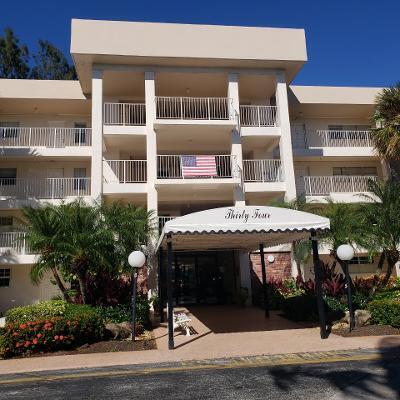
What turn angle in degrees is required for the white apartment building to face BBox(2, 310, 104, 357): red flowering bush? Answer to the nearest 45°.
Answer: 0° — it already faces it

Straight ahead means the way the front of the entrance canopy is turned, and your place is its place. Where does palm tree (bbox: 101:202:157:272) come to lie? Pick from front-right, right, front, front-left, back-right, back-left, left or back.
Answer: back-right

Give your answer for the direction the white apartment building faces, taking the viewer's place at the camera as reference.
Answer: facing the viewer

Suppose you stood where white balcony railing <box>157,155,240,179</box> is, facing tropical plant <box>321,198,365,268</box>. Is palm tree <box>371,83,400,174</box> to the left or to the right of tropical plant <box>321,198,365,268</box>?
left

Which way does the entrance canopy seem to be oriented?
toward the camera

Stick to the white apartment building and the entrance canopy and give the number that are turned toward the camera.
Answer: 2

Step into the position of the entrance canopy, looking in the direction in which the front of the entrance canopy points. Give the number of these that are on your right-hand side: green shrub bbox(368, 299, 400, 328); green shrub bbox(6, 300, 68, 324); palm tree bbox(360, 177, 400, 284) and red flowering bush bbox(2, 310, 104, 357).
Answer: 2

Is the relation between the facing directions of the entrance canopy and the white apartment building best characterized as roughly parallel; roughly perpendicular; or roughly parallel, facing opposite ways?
roughly parallel

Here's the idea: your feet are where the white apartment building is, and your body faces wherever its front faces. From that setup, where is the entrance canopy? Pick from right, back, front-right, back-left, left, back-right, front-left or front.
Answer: front

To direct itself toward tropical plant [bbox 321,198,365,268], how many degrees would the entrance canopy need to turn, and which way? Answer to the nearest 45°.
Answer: approximately 135° to its left

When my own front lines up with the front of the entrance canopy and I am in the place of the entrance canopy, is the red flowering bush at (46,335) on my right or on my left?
on my right

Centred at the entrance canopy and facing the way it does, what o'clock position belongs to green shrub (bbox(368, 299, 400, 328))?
The green shrub is roughly at 8 o'clock from the entrance canopy.

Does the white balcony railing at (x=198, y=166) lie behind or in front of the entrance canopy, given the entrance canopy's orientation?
behind
